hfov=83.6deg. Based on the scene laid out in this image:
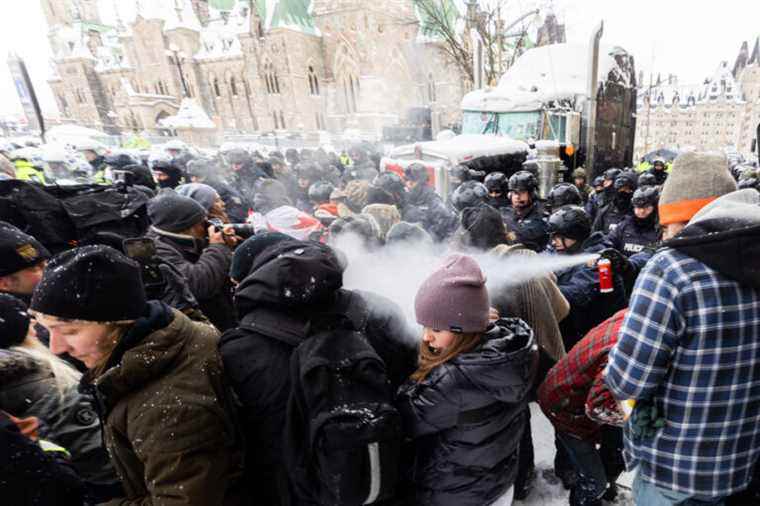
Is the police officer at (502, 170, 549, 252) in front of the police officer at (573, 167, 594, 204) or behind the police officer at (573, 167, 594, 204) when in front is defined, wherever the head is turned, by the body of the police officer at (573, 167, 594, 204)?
in front

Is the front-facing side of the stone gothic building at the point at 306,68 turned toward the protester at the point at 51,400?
yes

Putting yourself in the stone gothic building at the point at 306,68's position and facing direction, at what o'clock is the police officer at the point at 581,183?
The police officer is roughly at 12 o'clock from the stone gothic building.

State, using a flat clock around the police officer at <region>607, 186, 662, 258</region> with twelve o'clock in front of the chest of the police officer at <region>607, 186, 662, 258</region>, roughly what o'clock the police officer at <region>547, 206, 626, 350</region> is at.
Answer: the police officer at <region>547, 206, 626, 350</region> is roughly at 11 o'clock from the police officer at <region>607, 186, 662, 258</region>.

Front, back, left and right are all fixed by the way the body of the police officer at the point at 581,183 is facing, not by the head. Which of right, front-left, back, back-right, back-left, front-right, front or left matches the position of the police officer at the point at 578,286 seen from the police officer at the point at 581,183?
front-left

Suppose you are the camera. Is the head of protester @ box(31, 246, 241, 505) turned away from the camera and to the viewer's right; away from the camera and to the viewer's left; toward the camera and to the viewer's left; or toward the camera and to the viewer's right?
toward the camera and to the viewer's left

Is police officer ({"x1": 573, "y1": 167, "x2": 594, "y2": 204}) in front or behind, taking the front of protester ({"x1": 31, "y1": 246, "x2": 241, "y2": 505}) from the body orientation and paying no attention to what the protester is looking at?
behind

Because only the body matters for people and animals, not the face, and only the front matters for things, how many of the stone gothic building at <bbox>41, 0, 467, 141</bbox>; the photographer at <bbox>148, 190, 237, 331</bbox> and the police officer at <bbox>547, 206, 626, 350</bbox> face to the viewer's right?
1

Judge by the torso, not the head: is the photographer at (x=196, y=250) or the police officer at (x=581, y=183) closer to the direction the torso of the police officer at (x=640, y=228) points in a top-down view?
the photographer

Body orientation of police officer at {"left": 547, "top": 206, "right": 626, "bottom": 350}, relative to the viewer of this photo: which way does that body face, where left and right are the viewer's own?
facing the viewer and to the left of the viewer

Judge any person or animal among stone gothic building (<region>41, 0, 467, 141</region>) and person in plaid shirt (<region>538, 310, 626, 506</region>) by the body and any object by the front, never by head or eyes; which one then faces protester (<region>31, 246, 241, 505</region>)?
the stone gothic building

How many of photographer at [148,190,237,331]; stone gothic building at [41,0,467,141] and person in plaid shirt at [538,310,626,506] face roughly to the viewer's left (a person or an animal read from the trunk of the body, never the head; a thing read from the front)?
0

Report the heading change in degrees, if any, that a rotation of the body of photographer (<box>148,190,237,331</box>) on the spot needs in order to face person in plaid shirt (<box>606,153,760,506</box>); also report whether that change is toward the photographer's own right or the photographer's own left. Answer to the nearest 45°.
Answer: approximately 45° to the photographer's own right
